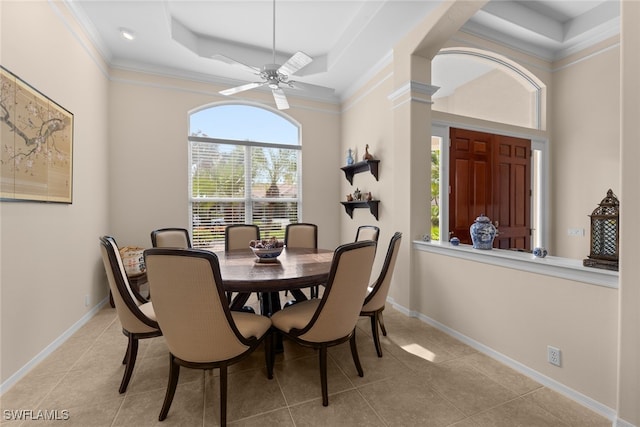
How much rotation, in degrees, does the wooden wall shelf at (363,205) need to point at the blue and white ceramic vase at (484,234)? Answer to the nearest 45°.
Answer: approximately 90° to its left

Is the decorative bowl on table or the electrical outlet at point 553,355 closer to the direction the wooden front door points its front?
the electrical outlet

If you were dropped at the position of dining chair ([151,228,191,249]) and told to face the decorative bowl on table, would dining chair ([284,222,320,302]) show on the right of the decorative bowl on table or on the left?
left

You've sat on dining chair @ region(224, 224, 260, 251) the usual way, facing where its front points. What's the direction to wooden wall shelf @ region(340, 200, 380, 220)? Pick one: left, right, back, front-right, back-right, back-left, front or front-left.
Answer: left

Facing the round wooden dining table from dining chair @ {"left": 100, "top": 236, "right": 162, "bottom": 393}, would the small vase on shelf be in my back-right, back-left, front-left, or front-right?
front-left

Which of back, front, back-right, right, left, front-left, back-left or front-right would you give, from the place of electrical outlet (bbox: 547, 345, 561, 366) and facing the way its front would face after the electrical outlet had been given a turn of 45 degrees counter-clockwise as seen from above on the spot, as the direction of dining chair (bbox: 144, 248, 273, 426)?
front-right

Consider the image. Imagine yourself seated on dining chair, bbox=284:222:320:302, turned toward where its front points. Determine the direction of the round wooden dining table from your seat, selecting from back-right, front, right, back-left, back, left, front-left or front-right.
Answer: front

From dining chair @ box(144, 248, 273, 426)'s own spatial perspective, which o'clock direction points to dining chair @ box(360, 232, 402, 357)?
dining chair @ box(360, 232, 402, 357) is roughly at 1 o'clock from dining chair @ box(144, 248, 273, 426).

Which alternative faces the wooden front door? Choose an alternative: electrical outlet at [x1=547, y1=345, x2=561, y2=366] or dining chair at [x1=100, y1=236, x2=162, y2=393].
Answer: the dining chair

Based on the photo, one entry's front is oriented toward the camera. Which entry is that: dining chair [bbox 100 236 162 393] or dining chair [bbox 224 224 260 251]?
dining chair [bbox 224 224 260 251]

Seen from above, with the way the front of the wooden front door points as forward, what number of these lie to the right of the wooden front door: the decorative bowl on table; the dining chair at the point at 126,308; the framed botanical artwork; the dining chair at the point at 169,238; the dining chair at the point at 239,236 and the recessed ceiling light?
6

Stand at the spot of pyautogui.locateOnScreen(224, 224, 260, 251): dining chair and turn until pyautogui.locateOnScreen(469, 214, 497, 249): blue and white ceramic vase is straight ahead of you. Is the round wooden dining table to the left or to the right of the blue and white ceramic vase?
right

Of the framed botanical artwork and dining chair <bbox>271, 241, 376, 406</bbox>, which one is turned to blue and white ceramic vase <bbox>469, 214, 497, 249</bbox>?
the framed botanical artwork

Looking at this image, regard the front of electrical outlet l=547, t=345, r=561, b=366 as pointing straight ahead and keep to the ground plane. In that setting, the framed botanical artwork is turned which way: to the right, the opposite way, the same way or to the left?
the opposite way

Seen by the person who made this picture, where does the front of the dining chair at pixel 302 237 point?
facing the viewer

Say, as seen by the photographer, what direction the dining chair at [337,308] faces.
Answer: facing away from the viewer and to the left of the viewer

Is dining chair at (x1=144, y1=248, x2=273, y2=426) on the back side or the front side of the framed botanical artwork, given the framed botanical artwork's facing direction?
on the front side

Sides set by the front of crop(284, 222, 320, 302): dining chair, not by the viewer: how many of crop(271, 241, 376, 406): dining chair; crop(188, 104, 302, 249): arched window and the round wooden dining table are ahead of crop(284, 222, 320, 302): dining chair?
2
